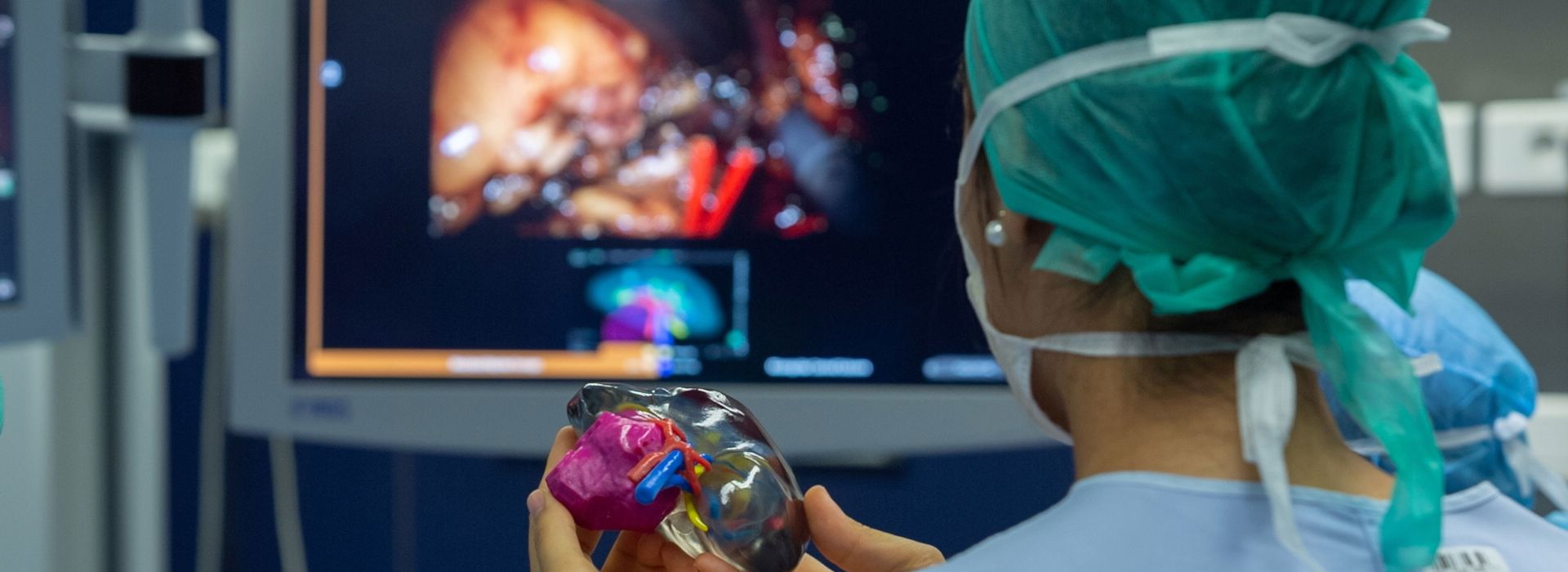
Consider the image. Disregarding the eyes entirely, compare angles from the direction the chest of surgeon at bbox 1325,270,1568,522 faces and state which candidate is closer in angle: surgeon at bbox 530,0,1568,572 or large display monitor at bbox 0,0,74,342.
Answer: the large display monitor

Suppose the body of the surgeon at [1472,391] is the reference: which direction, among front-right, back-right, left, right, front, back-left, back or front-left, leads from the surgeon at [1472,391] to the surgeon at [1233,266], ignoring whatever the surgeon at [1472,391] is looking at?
back-left

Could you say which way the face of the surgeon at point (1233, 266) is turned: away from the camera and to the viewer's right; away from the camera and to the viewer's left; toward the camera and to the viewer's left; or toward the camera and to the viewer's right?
away from the camera and to the viewer's left

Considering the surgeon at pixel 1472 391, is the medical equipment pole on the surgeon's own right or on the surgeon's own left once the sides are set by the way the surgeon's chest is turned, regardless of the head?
on the surgeon's own left

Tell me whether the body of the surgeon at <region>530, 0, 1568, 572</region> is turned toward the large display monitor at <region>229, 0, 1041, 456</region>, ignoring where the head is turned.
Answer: yes

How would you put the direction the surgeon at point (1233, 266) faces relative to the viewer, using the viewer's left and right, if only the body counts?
facing away from the viewer and to the left of the viewer

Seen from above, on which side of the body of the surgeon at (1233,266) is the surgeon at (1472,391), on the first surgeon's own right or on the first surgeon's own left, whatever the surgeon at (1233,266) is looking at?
on the first surgeon's own right

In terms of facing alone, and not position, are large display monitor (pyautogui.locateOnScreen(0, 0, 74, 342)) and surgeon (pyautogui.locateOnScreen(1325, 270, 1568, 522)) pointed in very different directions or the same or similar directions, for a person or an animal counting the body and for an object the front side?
very different directions

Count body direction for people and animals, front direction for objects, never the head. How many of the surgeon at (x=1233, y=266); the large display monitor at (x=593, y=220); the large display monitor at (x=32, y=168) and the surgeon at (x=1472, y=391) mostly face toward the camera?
2

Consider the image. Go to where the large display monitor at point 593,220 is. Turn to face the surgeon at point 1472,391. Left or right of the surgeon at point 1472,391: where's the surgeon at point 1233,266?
right

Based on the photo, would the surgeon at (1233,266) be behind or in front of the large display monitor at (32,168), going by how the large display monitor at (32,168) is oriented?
in front

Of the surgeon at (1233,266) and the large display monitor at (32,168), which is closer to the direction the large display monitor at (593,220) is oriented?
the surgeon
